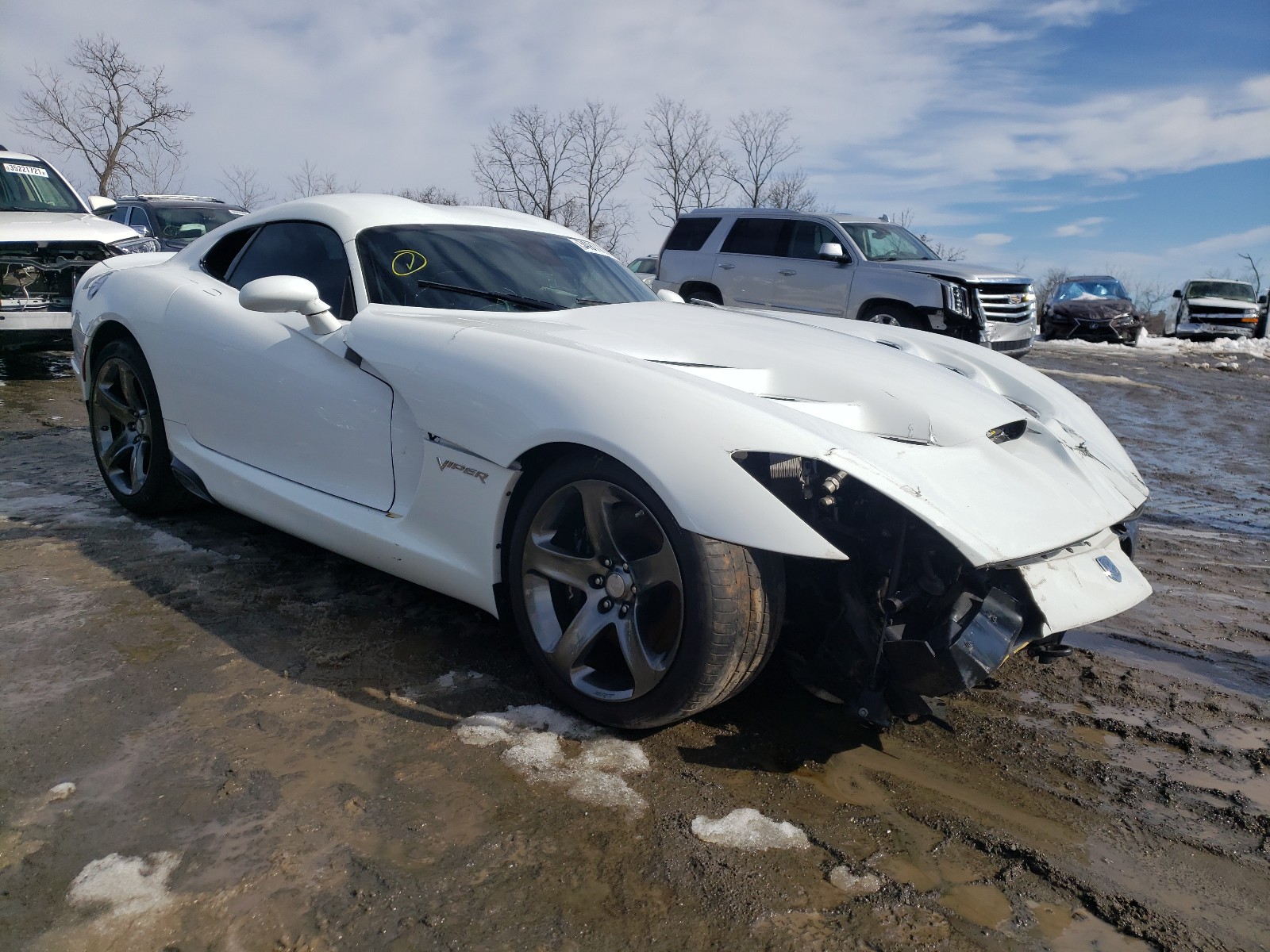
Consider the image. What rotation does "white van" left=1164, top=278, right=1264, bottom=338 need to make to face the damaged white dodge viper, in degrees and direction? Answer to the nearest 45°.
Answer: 0° — it already faces it

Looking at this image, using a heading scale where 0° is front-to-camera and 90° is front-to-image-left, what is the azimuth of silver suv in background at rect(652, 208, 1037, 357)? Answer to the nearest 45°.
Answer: approximately 315°

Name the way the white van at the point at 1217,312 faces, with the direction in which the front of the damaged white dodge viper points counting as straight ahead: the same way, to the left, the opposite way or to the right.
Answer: to the right

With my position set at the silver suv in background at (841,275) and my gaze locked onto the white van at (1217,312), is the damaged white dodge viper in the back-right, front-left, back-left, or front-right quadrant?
back-right

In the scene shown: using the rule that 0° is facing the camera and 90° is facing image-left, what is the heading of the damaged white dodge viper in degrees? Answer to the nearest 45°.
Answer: approximately 315°

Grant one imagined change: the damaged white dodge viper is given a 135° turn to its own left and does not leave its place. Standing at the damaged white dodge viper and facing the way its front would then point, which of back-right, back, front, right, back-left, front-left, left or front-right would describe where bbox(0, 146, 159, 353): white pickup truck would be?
front-left

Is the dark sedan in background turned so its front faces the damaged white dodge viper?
yes

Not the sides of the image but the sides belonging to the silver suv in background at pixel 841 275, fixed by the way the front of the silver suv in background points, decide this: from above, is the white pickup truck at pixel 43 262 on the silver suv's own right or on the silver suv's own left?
on the silver suv's own right

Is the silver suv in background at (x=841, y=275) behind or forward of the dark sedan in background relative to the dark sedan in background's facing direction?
forward

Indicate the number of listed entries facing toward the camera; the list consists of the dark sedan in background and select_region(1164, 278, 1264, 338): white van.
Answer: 2
